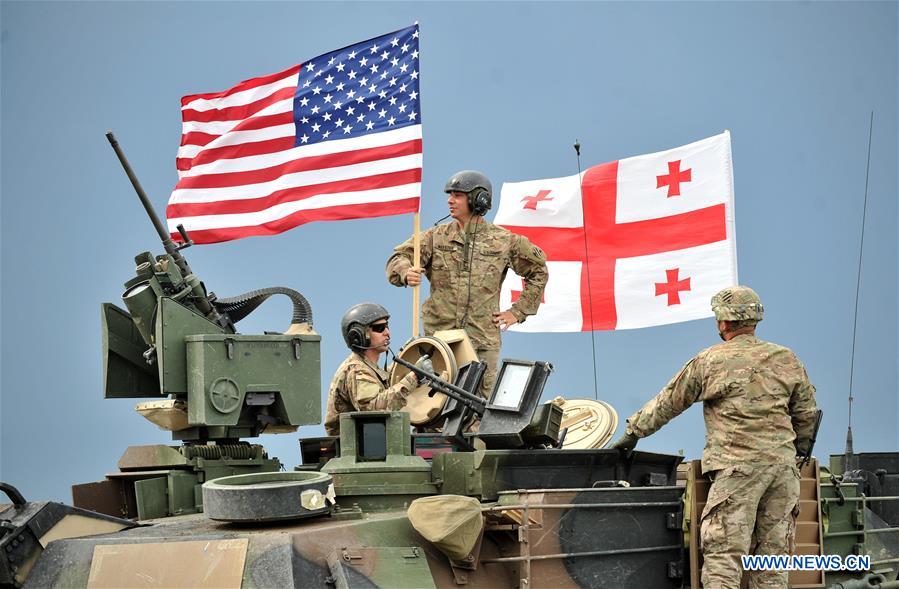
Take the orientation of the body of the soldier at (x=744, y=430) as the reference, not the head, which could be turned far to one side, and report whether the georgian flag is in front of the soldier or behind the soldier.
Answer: in front

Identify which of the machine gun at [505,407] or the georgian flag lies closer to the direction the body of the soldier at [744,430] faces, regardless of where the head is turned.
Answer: the georgian flag

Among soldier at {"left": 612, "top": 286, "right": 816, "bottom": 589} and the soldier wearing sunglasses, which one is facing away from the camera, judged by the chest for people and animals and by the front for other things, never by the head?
the soldier

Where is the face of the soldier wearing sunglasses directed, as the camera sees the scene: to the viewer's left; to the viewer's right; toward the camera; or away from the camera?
to the viewer's right

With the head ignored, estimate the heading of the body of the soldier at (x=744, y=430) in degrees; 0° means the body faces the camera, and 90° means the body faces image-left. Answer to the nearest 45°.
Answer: approximately 180°

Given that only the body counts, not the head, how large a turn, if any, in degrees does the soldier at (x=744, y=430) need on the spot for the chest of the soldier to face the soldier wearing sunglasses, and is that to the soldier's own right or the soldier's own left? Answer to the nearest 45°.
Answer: approximately 90° to the soldier's own left

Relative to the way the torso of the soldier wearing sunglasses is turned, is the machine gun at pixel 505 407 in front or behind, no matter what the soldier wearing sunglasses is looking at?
in front

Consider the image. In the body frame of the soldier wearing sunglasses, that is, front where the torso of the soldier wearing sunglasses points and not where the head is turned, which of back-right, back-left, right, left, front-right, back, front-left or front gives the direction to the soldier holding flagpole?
front-left

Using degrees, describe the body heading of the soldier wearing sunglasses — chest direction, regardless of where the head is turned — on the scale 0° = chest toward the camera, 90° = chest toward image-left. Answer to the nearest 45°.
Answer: approximately 270°
